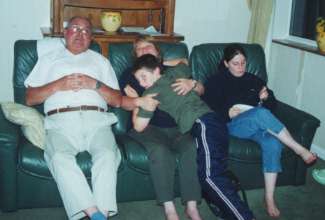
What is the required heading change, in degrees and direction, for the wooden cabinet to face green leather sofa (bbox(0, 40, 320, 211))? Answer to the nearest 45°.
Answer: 0° — it already faces it

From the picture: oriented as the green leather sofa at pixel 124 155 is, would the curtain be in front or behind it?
behind

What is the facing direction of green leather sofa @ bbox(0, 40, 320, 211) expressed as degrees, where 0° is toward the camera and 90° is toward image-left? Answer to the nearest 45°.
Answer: approximately 0°

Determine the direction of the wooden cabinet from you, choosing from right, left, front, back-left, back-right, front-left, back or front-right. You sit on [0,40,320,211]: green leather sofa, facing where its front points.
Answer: back

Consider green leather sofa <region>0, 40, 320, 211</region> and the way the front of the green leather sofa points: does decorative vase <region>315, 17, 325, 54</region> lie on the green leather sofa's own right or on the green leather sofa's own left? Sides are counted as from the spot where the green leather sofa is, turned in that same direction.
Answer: on the green leather sofa's own left

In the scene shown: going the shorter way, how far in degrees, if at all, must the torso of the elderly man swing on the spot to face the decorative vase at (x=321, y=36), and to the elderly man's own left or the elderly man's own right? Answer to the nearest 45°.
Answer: approximately 135° to the elderly man's own left

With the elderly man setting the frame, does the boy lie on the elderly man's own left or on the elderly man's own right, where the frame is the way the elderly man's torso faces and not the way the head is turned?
on the elderly man's own left

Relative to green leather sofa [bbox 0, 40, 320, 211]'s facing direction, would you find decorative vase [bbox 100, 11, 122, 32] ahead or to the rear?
to the rear

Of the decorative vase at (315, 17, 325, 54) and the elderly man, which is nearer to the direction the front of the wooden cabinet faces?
the elderly man

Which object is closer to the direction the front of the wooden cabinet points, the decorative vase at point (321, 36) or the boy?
the boy

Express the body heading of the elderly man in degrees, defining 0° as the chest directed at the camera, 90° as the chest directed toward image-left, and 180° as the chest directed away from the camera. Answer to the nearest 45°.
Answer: approximately 0°

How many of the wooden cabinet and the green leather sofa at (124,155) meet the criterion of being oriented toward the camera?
2
